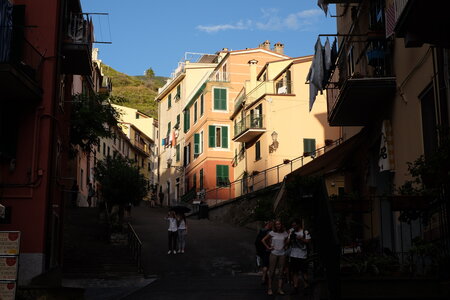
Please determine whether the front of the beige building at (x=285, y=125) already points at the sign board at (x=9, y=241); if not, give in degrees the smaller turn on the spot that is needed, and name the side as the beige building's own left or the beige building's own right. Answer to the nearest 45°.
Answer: approximately 45° to the beige building's own left

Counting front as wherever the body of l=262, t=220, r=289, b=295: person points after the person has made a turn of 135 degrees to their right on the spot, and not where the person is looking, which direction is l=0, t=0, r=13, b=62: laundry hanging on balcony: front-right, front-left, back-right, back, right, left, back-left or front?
front-left

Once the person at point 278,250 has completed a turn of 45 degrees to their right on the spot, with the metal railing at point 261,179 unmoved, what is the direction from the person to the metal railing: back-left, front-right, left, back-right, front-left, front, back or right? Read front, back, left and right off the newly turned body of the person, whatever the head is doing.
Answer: back-right

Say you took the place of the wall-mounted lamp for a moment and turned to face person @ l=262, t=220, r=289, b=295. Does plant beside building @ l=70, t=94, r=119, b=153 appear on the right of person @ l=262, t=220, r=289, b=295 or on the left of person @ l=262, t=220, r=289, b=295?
right

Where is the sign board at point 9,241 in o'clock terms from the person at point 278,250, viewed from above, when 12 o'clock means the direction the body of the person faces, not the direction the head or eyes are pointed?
The sign board is roughly at 2 o'clock from the person.

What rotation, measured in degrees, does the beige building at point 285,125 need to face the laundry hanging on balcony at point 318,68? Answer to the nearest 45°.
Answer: approximately 45° to its left

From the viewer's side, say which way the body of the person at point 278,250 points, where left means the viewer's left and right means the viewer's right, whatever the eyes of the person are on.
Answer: facing the viewer
